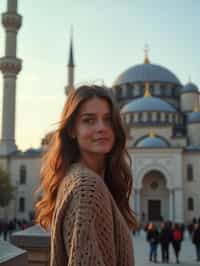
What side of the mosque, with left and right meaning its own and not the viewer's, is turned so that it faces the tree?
right

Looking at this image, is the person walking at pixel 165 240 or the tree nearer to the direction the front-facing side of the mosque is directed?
the person walking

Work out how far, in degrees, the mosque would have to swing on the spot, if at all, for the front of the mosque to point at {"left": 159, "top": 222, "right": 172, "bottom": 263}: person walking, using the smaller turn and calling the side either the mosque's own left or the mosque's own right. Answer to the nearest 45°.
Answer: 0° — it already faces them

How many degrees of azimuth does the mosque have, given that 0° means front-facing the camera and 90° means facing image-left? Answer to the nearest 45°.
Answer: approximately 0°

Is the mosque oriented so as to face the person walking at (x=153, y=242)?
yes

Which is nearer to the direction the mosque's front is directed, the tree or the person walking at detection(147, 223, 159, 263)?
the person walking

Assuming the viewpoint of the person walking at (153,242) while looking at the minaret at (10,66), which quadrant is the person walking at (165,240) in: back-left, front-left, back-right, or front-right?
back-right

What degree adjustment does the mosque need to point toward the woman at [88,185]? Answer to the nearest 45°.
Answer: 0° — it already faces them
